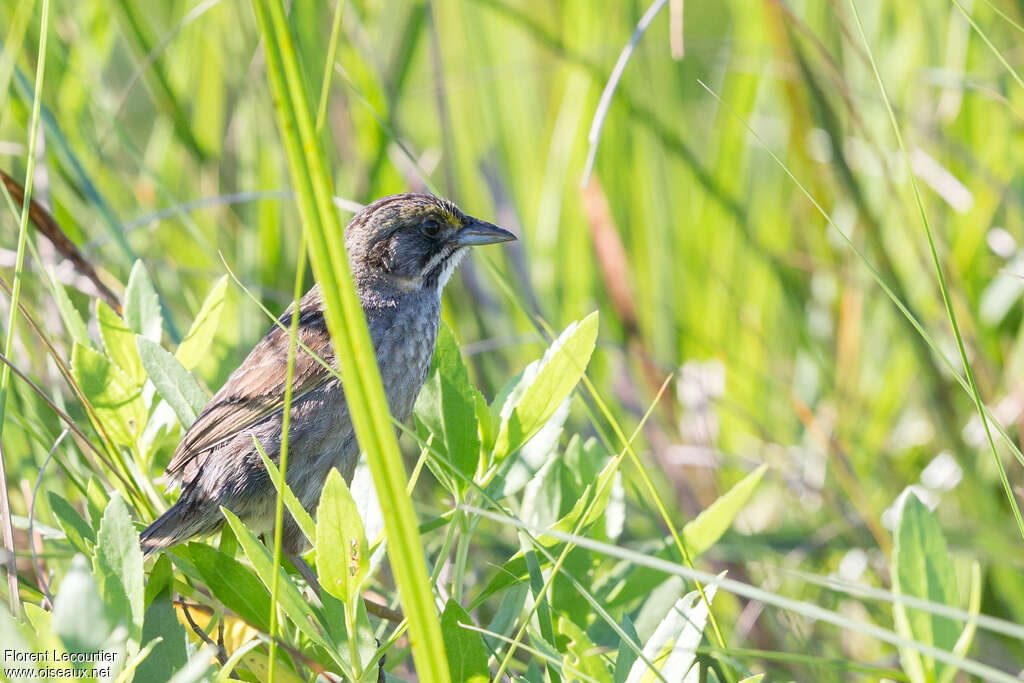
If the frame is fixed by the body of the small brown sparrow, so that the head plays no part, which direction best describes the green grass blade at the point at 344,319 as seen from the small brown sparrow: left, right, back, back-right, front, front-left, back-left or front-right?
right

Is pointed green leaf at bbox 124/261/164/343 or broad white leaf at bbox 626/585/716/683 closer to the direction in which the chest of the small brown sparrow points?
the broad white leaf

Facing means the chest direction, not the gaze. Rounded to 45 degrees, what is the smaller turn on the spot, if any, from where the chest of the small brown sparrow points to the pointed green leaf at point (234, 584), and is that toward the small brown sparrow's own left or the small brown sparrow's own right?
approximately 90° to the small brown sparrow's own right

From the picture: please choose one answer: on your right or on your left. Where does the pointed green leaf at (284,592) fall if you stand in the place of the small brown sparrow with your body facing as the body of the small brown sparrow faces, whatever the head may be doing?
on your right

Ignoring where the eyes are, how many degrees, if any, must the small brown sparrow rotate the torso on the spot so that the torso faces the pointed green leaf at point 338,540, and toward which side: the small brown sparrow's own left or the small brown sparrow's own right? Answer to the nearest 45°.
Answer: approximately 90° to the small brown sparrow's own right

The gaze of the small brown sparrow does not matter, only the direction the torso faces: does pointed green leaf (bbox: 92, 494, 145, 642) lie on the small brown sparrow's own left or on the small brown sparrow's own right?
on the small brown sparrow's own right

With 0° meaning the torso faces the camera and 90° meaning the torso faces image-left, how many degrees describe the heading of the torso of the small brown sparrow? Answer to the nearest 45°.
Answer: approximately 270°
